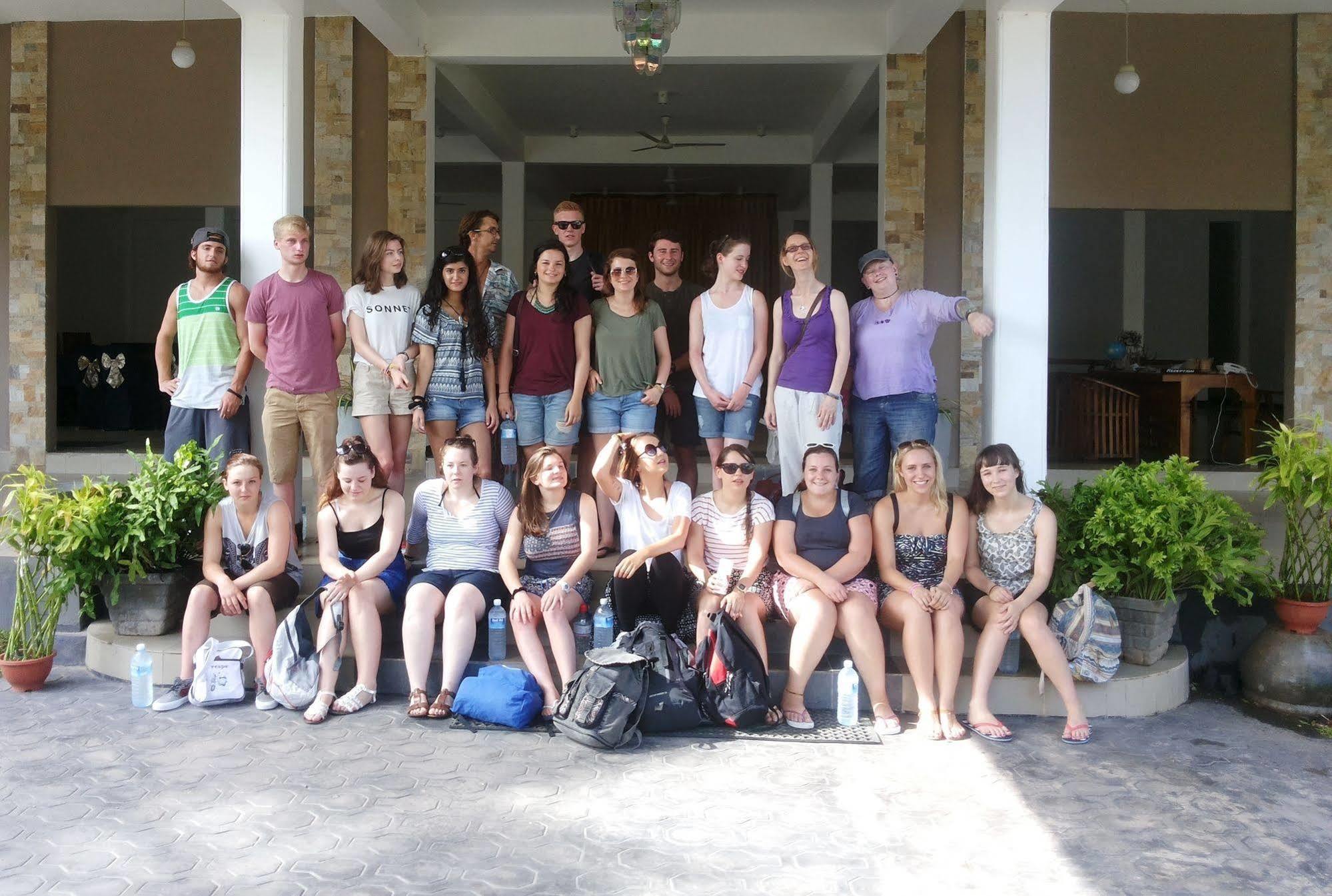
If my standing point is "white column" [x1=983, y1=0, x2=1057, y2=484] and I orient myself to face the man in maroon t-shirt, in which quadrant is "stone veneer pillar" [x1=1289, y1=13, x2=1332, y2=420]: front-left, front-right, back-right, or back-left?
back-right

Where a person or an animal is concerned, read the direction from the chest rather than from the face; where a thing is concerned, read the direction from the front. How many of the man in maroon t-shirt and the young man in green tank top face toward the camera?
2

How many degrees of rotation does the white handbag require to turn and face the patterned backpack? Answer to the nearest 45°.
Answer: approximately 45° to its left

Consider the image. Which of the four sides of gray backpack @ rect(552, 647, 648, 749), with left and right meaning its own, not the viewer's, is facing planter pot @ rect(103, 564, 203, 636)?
right

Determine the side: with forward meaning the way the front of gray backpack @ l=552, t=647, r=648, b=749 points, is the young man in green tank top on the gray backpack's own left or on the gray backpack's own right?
on the gray backpack's own right

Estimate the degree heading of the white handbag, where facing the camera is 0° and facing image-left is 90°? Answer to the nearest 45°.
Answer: approximately 0°

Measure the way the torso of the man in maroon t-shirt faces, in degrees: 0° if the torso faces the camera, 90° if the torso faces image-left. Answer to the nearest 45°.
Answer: approximately 0°
